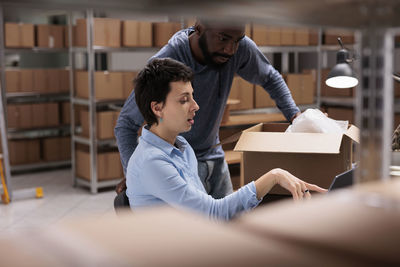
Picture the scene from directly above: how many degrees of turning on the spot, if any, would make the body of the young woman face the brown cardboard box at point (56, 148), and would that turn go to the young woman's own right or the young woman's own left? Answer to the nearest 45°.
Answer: approximately 90° to the young woman's own left

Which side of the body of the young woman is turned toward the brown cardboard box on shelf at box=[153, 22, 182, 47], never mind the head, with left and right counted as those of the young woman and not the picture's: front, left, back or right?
left

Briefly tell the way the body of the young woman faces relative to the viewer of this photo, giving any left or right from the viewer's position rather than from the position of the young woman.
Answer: facing to the right of the viewer
